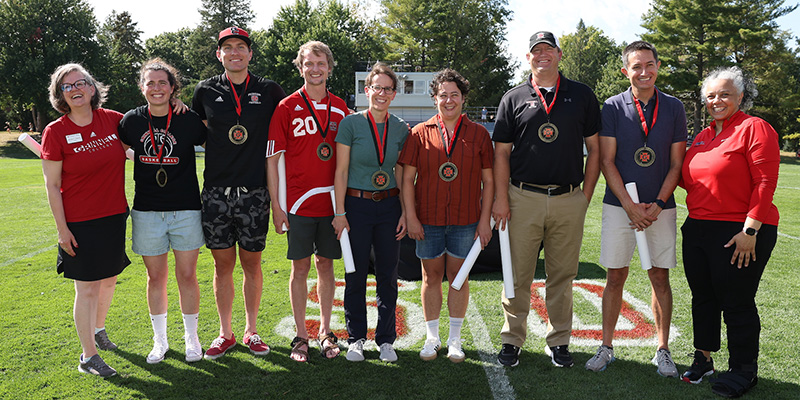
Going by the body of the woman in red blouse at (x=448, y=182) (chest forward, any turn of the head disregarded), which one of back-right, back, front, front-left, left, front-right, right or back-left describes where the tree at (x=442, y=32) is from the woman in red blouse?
back

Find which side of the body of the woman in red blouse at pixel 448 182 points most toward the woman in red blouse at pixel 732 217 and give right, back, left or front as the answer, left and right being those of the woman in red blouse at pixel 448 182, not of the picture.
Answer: left

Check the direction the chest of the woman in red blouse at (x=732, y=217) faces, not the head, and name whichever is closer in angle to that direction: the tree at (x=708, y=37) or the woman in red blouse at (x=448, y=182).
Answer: the woman in red blouse

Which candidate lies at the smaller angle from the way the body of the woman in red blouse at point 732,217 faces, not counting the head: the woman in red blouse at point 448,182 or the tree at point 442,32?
the woman in red blouse

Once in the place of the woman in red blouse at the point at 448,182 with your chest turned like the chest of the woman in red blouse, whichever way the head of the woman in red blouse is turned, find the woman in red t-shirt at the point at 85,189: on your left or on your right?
on your right

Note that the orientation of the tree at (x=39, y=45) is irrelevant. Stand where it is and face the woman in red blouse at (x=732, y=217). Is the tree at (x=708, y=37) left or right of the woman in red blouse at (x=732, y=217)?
left

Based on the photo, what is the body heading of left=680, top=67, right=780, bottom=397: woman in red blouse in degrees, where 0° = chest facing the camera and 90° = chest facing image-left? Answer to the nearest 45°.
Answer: approximately 45°

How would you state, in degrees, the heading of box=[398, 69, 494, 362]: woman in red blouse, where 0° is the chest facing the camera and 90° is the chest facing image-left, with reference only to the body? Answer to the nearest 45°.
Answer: approximately 0°
